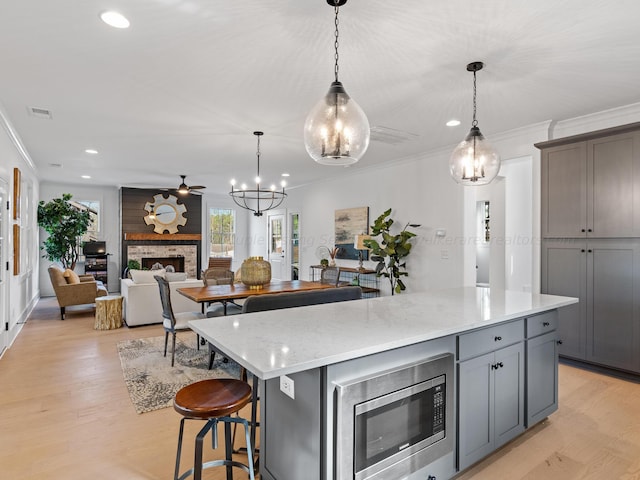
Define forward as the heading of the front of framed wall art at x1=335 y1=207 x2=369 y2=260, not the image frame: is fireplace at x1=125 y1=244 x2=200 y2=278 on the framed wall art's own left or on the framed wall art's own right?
on the framed wall art's own right

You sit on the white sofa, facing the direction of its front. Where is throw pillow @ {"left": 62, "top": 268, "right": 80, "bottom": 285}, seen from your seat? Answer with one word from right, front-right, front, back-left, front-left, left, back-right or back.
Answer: front-left

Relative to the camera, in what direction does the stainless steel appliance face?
facing the viewer and to the right of the viewer

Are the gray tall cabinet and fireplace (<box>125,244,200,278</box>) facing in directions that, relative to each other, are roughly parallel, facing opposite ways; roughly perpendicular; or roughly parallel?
roughly perpendicular

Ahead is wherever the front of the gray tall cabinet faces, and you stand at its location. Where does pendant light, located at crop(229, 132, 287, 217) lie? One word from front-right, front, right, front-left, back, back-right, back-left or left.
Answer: front-right

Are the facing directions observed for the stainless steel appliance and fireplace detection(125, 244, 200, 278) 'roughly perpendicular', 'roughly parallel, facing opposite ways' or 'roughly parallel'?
roughly parallel

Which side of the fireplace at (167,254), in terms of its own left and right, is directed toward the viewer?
front

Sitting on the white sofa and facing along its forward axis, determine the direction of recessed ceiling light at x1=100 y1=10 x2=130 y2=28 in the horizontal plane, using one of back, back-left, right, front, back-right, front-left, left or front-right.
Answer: back

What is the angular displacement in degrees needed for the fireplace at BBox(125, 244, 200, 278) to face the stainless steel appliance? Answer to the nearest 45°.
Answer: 0° — it already faces it

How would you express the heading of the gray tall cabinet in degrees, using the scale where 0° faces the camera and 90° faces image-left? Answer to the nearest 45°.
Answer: approximately 45°

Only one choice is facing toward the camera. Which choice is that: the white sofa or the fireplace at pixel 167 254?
the fireplace

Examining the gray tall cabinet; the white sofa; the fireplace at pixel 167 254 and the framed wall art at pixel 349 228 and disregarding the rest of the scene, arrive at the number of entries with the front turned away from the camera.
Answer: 1

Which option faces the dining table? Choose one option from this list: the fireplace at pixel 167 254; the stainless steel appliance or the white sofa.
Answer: the fireplace

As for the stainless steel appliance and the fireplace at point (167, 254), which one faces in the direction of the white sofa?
the fireplace

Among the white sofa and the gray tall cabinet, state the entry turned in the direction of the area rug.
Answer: the gray tall cabinet

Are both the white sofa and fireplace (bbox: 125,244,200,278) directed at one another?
yes

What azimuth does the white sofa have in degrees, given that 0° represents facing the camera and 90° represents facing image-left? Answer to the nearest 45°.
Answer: approximately 180°

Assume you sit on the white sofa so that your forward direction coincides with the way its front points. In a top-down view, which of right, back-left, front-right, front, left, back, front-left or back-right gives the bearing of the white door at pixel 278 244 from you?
front-right

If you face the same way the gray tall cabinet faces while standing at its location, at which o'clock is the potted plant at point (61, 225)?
The potted plant is roughly at 1 o'clock from the gray tall cabinet.
